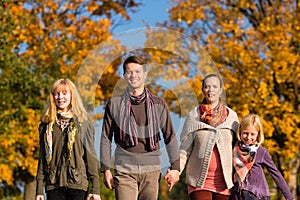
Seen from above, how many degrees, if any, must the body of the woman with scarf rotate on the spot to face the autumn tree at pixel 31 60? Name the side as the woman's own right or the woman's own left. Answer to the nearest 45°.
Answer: approximately 135° to the woman's own right

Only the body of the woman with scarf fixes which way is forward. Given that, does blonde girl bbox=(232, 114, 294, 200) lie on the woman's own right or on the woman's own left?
on the woman's own left

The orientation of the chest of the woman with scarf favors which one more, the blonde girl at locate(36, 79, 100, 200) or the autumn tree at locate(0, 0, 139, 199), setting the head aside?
the blonde girl

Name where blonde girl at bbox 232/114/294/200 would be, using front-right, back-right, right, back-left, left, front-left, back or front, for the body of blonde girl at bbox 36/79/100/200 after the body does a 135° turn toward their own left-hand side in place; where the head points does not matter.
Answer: front-right

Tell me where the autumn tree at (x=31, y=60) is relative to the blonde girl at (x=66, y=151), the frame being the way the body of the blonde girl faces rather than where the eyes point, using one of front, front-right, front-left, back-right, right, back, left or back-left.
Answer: back

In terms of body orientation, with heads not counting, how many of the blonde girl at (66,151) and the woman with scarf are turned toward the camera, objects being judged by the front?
2

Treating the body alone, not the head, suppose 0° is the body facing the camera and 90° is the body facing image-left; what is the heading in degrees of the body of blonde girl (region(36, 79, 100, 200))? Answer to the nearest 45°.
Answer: approximately 0°

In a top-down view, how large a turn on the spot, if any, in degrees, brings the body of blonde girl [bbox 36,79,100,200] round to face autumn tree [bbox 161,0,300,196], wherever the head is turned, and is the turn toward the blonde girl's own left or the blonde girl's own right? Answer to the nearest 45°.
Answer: approximately 135° to the blonde girl's own left

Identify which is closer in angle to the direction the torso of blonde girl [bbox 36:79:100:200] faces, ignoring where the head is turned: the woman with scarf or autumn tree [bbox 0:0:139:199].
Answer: the woman with scarf
